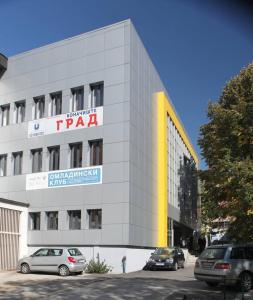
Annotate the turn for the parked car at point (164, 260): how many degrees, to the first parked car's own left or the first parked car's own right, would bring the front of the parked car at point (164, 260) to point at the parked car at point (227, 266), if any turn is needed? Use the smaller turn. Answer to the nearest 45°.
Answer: approximately 45° to the first parked car's own left

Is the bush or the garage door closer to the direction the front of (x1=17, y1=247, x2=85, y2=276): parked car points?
the garage door

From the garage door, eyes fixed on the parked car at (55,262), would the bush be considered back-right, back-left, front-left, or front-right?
front-left

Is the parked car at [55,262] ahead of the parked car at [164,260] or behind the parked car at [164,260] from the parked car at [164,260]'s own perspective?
ahead

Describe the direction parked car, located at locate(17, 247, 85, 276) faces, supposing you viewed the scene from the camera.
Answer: facing away from the viewer and to the left of the viewer

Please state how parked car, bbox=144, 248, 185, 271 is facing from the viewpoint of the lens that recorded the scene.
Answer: facing the viewer and to the left of the viewer

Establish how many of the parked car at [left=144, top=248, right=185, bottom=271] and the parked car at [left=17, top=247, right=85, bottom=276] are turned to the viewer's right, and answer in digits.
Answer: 0

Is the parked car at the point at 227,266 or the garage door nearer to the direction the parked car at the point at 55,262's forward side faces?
the garage door
